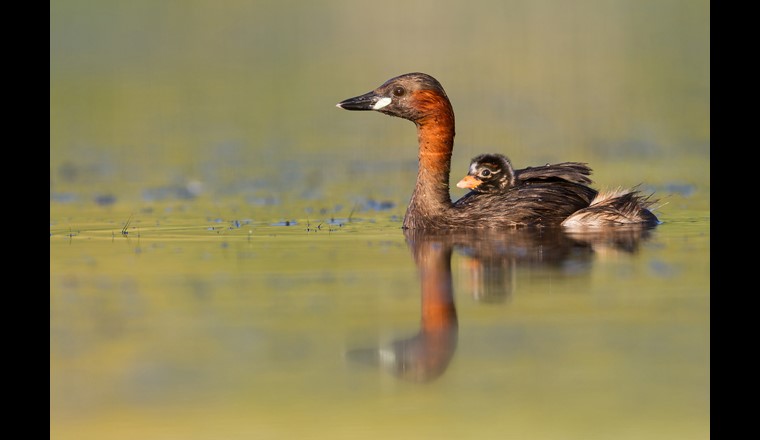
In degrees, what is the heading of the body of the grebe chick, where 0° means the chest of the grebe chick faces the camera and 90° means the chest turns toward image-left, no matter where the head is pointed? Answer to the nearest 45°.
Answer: approximately 90°
